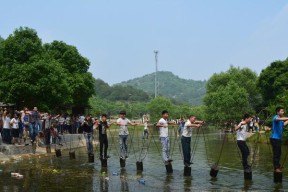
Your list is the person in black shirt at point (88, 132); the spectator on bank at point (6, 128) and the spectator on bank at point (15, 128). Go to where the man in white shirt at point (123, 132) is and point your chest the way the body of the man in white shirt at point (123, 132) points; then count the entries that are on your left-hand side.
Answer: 0

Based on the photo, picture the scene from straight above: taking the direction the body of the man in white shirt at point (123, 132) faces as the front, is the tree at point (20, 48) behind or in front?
behind

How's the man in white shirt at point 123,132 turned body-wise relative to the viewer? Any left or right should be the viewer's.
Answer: facing the viewer

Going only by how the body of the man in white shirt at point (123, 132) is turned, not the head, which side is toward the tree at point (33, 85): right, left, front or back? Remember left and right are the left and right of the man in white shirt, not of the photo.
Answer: back

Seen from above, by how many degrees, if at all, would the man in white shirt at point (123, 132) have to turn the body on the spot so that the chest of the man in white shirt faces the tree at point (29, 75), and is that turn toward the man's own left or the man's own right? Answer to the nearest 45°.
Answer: approximately 135° to the man's own right
